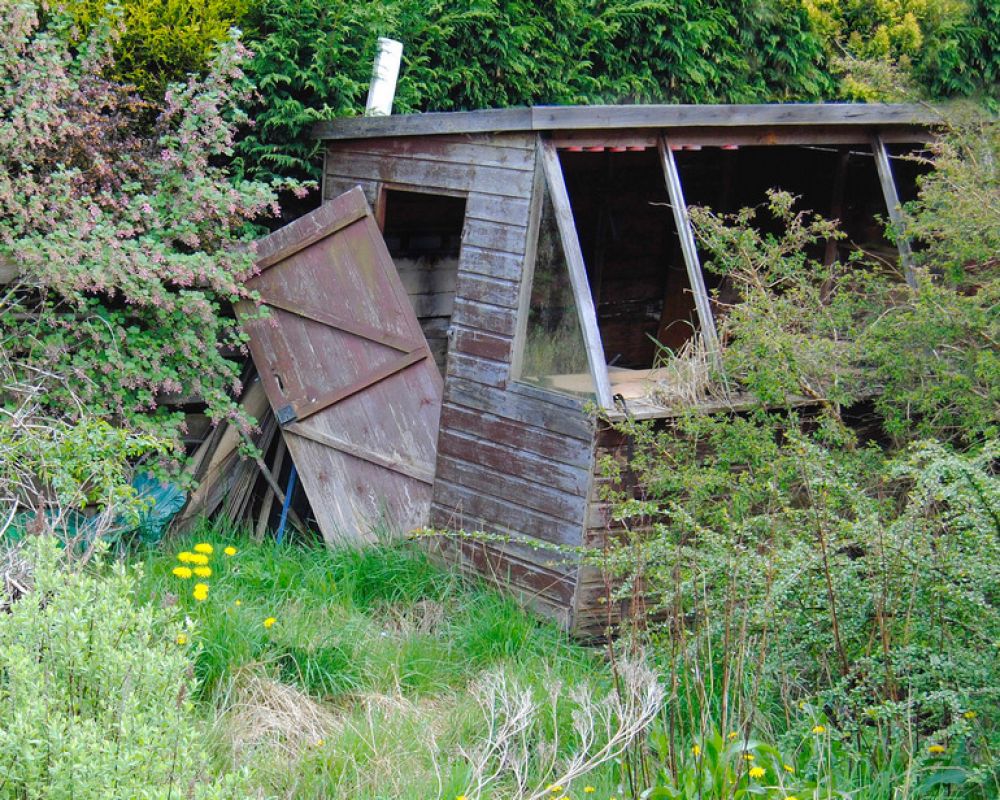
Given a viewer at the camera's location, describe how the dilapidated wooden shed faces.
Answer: facing the viewer and to the left of the viewer

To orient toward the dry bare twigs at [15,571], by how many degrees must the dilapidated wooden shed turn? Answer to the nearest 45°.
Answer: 0° — it already faces it

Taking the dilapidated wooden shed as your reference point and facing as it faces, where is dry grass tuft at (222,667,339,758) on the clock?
The dry grass tuft is roughly at 11 o'clock from the dilapidated wooden shed.

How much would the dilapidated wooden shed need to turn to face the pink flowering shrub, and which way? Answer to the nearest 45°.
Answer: approximately 45° to its right

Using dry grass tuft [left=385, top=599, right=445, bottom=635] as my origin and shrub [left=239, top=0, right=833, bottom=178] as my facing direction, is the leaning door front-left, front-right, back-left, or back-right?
front-left

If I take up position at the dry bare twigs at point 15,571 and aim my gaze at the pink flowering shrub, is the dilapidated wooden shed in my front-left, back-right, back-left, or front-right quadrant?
front-right

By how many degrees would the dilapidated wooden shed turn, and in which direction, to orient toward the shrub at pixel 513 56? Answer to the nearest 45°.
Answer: approximately 135° to its right

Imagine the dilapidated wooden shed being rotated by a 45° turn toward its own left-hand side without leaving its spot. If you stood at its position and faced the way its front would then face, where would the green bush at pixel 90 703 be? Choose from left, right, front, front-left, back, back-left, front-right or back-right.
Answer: front
